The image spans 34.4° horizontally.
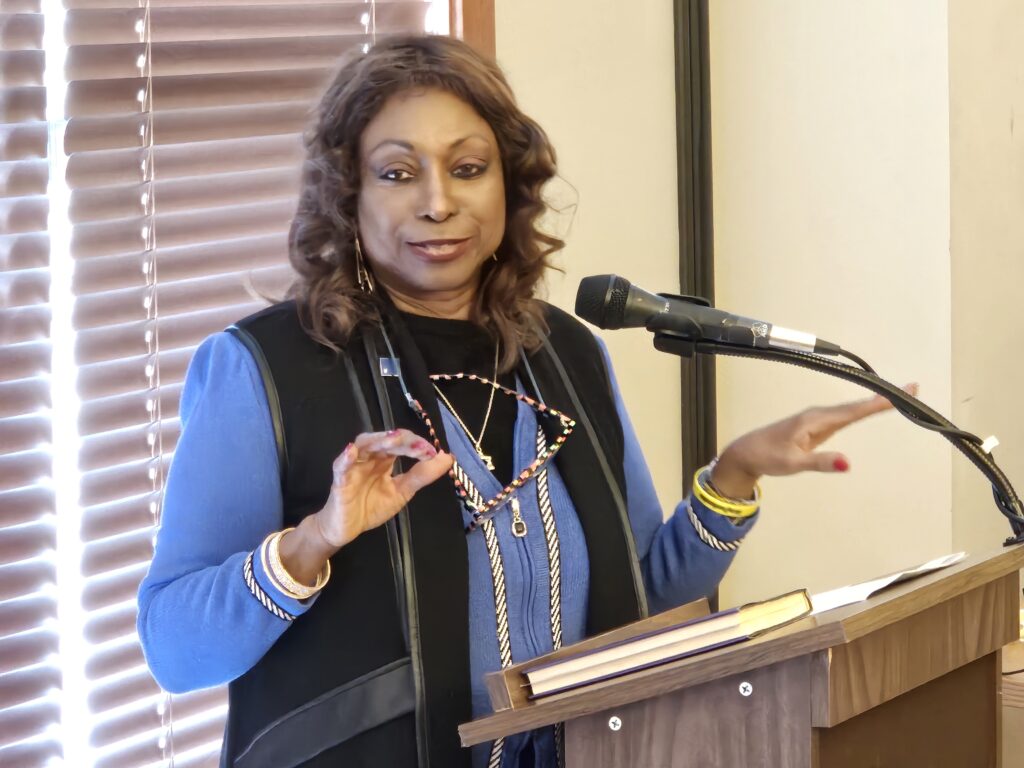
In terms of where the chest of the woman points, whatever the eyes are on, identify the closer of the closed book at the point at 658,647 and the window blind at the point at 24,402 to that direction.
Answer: the closed book

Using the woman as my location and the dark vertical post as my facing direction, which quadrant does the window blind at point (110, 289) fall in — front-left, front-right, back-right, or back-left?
front-left

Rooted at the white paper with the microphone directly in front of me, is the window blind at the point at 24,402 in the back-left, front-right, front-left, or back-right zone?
front-right

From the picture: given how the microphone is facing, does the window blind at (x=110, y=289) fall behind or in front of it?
in front

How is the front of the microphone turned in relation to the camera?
facing to the left of the viewer

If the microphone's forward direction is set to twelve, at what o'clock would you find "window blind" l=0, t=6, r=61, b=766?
The window blind is roughly at 1 o'clock from the microphone.
